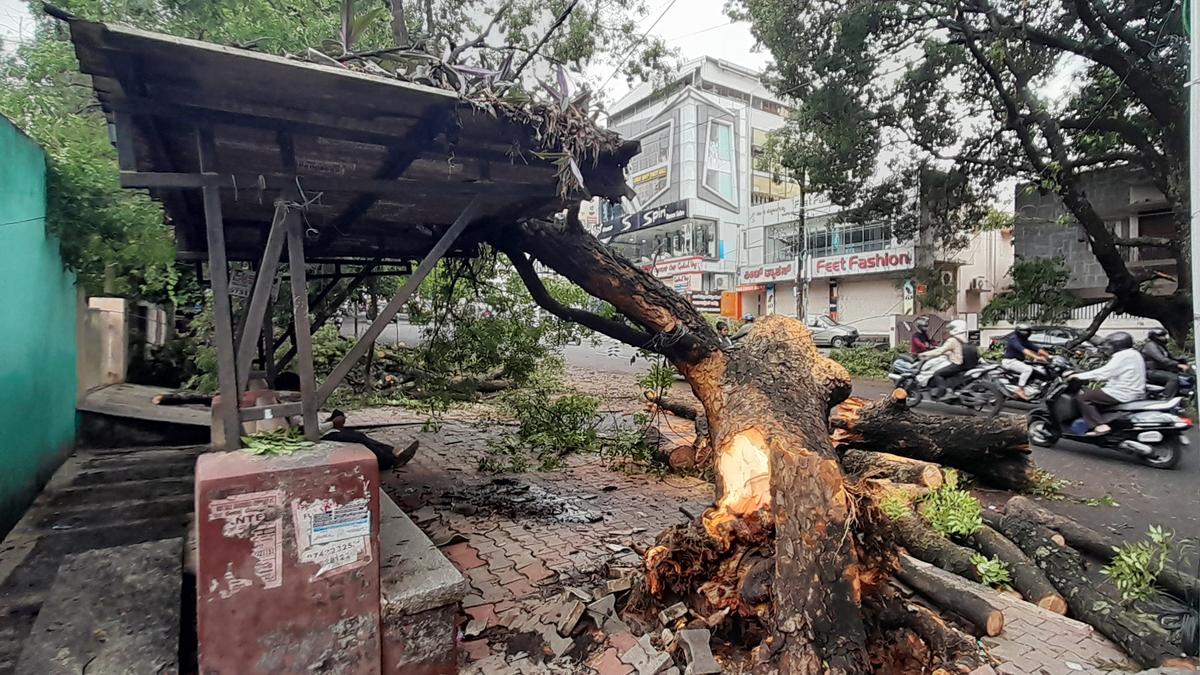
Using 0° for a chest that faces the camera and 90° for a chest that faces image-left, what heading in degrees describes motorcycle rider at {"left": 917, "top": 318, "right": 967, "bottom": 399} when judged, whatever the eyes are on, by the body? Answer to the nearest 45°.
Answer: approximately 90°

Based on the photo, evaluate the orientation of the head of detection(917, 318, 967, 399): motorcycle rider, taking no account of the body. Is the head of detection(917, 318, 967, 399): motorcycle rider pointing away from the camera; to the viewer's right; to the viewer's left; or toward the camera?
to the viewer's left

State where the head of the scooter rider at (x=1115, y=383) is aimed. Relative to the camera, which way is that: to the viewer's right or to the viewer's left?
to the viewer's left

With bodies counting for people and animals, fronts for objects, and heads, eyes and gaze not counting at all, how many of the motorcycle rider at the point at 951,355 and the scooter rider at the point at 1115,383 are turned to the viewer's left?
2

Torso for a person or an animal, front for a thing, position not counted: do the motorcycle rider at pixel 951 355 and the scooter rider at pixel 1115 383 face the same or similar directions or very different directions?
same or similar directions

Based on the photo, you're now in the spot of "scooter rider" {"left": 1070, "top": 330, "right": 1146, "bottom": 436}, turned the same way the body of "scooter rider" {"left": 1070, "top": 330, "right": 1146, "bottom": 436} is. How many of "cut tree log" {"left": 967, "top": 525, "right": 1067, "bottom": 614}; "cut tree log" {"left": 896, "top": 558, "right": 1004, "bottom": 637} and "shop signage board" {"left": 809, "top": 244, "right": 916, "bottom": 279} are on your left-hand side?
2

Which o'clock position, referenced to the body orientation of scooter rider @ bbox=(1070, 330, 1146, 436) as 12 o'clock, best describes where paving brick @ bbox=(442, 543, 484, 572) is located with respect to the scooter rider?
The paving brick is roughly at 10 o'clock from the scooter rider.

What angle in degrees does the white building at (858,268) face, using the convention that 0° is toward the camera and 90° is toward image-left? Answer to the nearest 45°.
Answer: approximately 45°

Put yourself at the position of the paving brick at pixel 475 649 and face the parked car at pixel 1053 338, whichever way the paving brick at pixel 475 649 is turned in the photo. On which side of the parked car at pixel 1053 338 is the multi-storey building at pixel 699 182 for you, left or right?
left

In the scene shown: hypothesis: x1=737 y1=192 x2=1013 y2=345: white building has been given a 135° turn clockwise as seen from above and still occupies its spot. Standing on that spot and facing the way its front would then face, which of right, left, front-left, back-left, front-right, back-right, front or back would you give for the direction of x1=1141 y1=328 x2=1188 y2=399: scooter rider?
back

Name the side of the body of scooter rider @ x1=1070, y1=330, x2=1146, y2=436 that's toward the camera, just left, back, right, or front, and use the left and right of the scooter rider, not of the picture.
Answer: left

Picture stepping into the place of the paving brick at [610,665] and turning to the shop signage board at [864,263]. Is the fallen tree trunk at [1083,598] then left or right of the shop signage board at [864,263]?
right
